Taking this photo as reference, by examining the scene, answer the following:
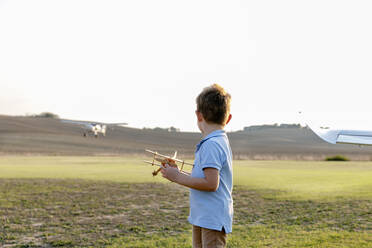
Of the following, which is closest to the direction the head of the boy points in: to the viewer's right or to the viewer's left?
to the viewer's left

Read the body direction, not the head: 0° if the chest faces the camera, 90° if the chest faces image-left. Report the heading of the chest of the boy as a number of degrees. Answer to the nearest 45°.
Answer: approximately 90°
